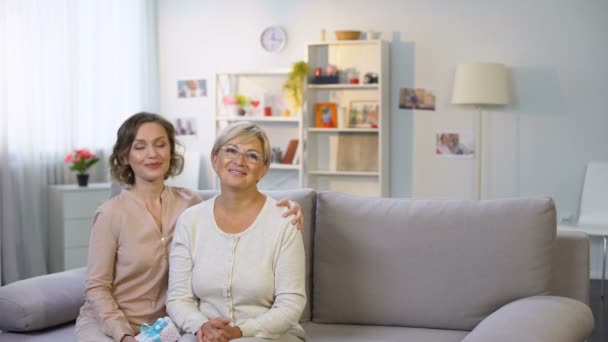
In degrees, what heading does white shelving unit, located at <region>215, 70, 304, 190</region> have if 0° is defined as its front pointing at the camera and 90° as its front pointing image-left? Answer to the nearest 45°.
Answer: approximately 0°

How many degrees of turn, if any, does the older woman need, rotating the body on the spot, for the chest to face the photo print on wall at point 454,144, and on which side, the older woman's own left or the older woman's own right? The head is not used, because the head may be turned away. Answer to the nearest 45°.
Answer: approximately 135° to the older woman's own left

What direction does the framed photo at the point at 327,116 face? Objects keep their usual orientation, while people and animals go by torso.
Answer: toward the camera

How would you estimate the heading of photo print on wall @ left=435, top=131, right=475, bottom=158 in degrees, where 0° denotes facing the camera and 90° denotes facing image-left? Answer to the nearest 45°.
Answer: approximately 0°

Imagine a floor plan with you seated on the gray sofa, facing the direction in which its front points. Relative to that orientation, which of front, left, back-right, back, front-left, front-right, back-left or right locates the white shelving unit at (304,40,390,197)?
back

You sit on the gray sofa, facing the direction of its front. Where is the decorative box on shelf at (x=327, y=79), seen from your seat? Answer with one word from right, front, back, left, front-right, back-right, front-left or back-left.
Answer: back

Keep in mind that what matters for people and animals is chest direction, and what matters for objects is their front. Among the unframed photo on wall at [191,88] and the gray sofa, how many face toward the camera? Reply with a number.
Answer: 2

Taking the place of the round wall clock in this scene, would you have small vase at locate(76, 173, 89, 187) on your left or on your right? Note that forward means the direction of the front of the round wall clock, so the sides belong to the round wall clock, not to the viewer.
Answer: on your right

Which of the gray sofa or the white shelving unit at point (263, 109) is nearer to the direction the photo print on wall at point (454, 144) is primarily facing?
the gray sofa

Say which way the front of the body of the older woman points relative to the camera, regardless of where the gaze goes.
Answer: toward the camera

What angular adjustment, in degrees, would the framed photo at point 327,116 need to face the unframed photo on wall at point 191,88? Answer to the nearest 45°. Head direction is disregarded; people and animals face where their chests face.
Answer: approximately 135° to its right

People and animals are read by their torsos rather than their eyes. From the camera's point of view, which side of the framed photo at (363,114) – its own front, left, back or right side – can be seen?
front
